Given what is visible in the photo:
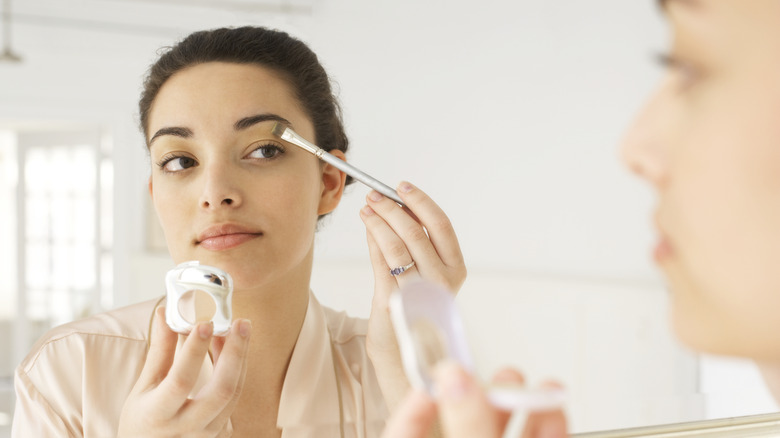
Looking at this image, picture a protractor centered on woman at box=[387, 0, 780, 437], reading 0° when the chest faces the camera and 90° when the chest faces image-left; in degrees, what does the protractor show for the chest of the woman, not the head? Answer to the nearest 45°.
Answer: approximately 90°
